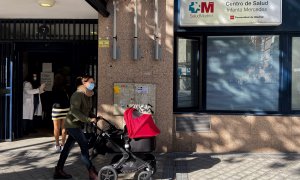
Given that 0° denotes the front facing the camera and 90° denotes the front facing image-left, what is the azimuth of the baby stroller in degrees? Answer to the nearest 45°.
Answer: approximately 270°

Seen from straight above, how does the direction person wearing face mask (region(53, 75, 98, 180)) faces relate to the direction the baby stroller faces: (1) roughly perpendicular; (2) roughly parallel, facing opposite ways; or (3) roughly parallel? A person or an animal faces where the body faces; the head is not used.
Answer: roughly parallel

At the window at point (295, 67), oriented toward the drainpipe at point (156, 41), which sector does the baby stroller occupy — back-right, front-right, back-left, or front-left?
front-left

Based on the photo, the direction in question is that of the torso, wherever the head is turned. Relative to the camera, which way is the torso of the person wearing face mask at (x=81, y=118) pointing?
to the viewer's right

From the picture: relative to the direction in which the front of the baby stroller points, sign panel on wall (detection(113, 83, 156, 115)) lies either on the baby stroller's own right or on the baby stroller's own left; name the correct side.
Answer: on the baby stroller's own left

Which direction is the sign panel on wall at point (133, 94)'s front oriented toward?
toward the camera

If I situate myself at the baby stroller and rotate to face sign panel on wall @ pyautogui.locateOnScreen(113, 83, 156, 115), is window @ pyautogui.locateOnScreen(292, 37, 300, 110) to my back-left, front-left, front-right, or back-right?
front-right

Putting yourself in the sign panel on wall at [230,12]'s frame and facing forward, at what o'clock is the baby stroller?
The baby stroller is roughly at 1 o'clock from the sign panel on wall.

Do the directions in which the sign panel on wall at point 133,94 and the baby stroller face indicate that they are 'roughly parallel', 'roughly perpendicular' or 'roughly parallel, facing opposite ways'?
roughly perpendicular

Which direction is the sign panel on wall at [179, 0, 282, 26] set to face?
toward the camera

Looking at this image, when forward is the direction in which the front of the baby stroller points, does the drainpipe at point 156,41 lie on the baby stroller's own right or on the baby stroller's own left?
on the baby stroller's own left

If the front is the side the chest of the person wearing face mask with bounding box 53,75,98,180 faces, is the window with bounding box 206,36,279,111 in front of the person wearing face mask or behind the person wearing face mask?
in front

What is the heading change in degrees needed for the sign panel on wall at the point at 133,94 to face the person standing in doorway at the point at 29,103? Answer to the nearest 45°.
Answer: approximately 135° to its right

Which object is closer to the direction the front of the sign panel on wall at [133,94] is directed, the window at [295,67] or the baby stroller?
the baby stroller

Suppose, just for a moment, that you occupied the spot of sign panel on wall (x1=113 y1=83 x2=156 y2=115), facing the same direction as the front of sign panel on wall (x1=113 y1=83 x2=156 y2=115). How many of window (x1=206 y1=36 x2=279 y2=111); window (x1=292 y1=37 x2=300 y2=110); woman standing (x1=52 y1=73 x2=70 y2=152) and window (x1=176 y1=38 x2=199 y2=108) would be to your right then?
1
